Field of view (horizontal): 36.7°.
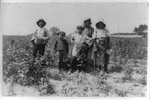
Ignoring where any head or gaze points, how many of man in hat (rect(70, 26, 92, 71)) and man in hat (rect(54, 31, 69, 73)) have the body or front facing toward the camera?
2

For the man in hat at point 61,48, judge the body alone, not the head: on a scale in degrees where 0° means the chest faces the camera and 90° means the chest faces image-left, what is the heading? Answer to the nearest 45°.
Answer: approximately 0°

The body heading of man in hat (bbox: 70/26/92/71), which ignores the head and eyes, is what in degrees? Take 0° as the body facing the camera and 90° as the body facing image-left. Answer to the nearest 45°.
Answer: approximately 0°
